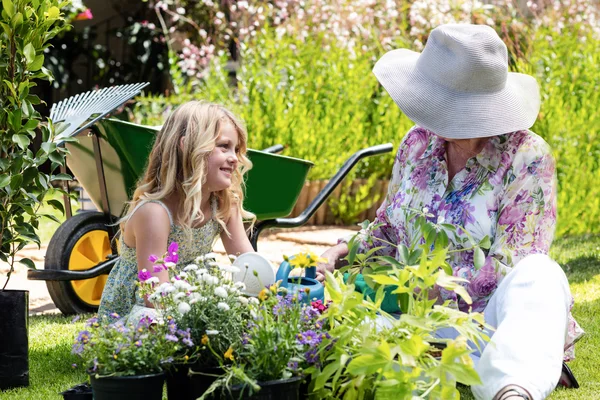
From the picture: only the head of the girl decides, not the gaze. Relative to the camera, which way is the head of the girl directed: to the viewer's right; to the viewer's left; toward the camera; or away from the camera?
to the viewer's right

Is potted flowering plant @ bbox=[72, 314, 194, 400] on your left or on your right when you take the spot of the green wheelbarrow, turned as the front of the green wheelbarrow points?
on your left

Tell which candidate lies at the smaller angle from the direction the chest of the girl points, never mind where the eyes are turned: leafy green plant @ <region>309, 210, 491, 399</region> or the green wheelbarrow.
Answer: the leafy green plant

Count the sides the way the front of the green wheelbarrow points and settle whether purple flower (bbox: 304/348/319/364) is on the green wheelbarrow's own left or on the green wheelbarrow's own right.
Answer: on the green wheelbarrow's own left

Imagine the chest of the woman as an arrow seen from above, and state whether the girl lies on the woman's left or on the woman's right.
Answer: on the woman's right

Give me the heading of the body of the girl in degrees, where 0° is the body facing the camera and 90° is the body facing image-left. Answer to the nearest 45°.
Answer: approximately 315°
